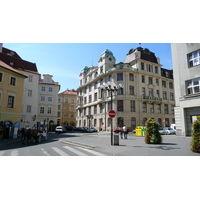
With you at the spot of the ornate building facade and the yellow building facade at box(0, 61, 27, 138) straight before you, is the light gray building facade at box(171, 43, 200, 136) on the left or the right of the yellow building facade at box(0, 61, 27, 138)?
left

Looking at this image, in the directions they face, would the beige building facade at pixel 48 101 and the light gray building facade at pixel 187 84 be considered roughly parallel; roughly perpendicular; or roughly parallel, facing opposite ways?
roughly perpendicular

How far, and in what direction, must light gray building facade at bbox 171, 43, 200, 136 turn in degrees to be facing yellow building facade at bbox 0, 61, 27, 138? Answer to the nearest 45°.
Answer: approximately 45° to its right

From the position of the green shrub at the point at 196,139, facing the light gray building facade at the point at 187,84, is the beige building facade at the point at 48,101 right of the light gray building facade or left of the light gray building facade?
left

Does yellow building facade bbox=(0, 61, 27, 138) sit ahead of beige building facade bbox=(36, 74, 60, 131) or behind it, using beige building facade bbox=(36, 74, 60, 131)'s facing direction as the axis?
ahead

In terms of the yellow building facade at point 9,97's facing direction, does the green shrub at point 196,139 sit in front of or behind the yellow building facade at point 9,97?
in front

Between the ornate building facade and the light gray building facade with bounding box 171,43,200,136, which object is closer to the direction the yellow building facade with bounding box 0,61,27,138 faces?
the light gray building facade

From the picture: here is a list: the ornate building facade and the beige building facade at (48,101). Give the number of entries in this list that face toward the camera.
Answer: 2
